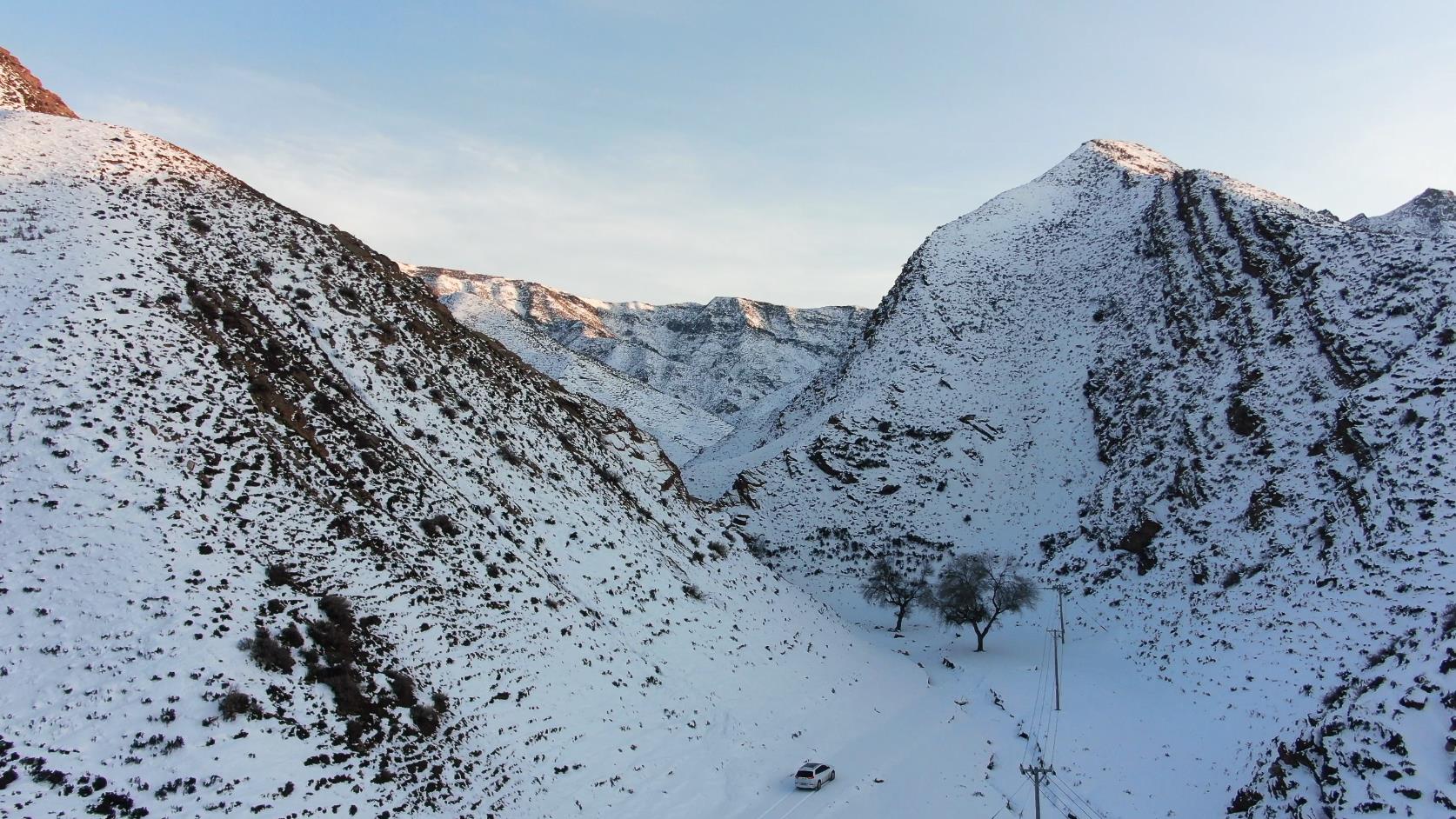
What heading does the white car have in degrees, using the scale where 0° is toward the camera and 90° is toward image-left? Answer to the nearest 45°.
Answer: approximately 225°

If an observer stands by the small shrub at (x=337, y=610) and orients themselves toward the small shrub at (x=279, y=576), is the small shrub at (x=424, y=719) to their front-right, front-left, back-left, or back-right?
back-left

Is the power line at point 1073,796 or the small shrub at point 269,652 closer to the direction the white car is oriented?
the power line

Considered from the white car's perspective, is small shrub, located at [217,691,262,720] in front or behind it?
behind

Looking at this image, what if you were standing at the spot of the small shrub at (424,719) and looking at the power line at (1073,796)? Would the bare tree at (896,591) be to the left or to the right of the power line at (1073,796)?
left
